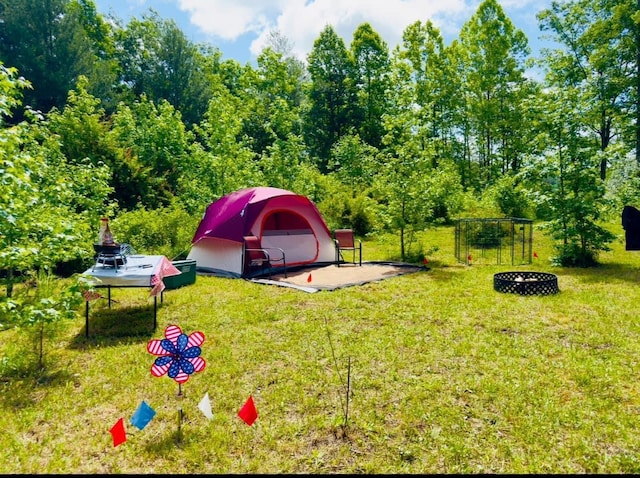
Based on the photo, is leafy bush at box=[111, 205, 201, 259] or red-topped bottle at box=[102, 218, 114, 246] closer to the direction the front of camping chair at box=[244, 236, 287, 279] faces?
the red-topped bottle

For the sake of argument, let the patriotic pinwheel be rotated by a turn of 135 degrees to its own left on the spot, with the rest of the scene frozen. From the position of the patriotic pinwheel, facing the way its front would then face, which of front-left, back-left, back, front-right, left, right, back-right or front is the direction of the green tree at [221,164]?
front-left

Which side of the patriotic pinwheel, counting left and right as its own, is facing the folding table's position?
back

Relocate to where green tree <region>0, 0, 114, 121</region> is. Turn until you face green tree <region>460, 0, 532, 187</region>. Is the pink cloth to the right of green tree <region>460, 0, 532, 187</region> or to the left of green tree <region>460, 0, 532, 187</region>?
right

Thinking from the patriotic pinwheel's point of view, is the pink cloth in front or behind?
behind

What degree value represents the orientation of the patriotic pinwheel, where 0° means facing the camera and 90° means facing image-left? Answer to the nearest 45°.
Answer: approximately 0°

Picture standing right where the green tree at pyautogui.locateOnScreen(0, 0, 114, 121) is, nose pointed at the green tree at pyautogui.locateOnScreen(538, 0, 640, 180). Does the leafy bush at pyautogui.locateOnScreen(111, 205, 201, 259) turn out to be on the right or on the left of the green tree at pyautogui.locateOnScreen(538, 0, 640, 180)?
right

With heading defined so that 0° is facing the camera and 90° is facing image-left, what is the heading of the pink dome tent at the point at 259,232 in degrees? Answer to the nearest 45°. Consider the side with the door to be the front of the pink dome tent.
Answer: approximately 315°

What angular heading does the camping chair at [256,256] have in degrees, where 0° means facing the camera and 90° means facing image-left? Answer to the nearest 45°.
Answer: approximately 315°

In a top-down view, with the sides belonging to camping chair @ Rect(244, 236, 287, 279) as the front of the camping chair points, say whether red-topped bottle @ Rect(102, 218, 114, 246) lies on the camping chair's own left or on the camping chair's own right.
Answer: on the camping chair's own right

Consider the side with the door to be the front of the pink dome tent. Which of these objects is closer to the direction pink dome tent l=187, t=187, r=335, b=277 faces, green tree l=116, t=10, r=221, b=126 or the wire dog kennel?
the wire dog kennel

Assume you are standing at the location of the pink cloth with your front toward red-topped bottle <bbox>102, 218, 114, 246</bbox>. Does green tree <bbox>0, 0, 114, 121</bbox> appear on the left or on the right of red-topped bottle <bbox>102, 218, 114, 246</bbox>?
right
